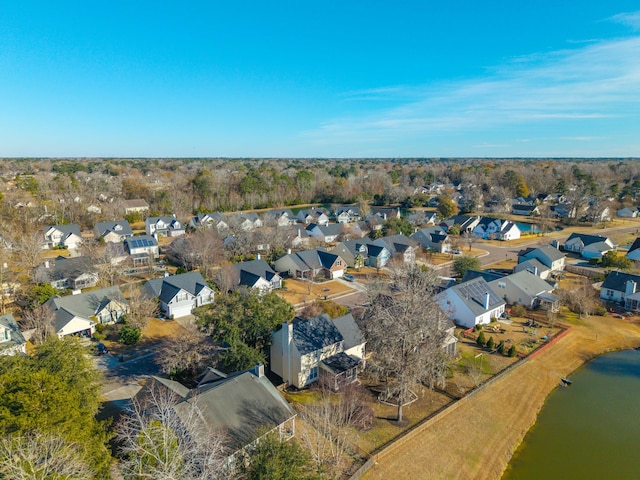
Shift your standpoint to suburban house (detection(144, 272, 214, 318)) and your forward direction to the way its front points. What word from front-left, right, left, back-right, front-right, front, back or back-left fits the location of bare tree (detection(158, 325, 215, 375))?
front-right

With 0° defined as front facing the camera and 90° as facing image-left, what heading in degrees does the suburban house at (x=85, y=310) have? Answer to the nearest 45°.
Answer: approximately 315°

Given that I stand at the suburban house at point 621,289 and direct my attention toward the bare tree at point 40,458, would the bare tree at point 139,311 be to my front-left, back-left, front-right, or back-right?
front-right

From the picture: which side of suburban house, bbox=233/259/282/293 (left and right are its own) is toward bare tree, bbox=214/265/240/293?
right

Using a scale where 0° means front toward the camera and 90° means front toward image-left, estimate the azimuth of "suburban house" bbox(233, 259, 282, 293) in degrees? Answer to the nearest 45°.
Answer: approximately 315°

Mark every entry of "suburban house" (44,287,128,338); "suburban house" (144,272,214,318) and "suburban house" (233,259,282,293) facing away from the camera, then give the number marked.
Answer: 0

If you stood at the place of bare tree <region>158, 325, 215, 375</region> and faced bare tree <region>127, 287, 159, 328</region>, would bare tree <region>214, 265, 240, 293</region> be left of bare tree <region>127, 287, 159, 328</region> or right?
right

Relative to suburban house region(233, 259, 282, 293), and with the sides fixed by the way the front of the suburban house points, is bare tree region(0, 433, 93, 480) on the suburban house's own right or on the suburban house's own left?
on the suburban house's own right

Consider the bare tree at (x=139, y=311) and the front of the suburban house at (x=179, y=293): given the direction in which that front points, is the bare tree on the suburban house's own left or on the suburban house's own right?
on the suburban house's own right

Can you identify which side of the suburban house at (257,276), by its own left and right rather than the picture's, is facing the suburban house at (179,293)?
right
